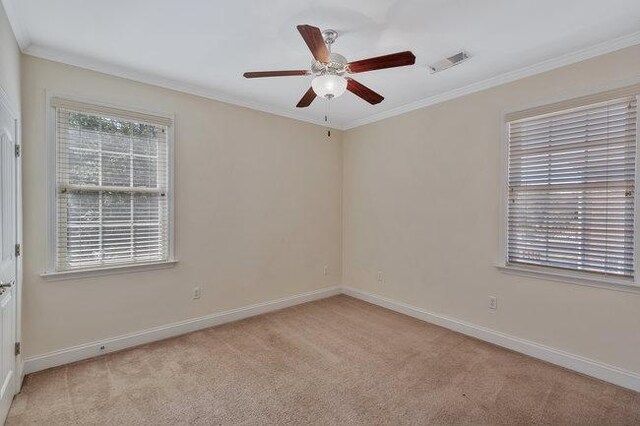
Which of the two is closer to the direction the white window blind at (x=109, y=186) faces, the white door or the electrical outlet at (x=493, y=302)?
the electrical outlet

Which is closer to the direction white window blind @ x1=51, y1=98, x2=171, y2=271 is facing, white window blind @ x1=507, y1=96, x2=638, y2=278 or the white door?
the white window blind

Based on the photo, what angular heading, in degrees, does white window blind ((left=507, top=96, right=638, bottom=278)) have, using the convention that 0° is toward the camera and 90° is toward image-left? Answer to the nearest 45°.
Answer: approximately 45°

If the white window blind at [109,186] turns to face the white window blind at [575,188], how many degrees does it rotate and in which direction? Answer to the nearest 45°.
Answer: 0° — it already faces it

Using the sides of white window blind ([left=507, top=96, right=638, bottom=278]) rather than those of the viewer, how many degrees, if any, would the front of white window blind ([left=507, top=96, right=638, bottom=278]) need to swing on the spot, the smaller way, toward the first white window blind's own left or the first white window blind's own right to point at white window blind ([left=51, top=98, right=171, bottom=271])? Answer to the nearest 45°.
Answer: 0° — it already faces it

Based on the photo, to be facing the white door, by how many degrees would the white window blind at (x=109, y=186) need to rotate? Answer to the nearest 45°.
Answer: approximately 90° to its right

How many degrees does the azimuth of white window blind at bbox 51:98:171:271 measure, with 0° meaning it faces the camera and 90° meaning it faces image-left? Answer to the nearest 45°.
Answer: approximately 315°
